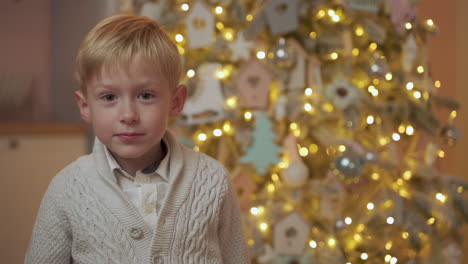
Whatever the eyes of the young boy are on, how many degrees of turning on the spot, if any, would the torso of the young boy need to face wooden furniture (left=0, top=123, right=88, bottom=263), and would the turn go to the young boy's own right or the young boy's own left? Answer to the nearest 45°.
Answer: approximately 180°

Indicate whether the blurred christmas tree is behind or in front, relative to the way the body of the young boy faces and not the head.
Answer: behind

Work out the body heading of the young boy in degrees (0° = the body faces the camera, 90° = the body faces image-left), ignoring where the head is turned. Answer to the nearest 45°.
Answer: approximately 0°
